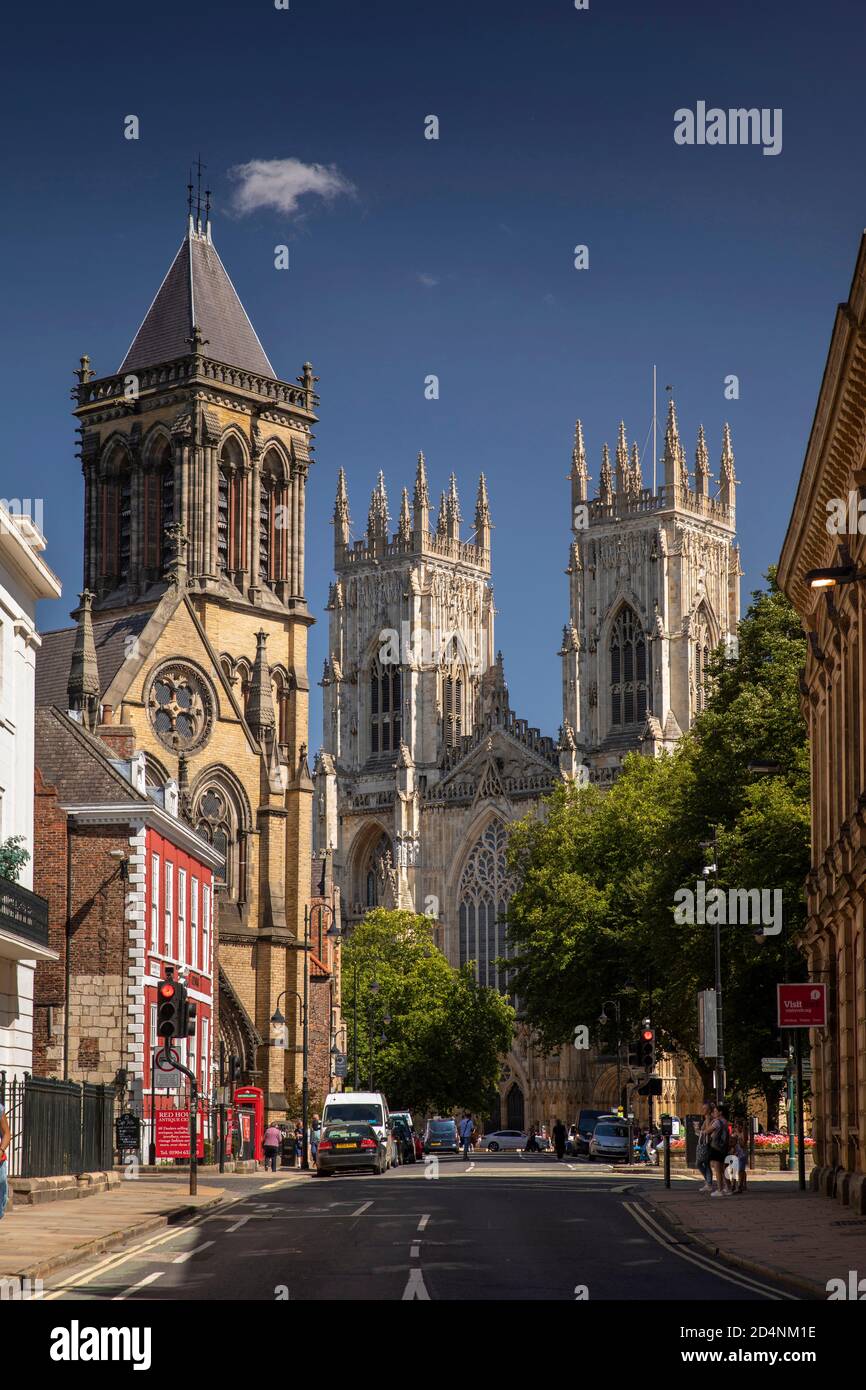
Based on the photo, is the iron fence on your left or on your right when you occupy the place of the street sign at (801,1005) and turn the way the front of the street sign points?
on your right

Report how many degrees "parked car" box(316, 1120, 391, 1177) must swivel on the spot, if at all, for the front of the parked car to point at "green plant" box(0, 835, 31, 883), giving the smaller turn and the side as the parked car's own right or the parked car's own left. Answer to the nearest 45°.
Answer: approximately 180°

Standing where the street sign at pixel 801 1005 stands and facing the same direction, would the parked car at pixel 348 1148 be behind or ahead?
behind

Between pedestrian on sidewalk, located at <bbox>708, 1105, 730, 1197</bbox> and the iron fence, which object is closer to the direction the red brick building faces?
the pedestrian on sidewalk

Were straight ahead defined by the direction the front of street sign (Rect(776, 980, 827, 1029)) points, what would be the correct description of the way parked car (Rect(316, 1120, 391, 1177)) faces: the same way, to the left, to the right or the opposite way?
the opposite way

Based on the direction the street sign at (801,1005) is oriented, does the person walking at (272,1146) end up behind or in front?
behind

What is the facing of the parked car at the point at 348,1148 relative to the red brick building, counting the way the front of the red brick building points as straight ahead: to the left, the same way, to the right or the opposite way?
to the left

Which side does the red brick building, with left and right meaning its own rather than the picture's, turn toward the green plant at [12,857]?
right

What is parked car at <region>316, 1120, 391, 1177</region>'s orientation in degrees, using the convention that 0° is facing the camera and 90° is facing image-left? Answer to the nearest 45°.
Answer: approximately 180°

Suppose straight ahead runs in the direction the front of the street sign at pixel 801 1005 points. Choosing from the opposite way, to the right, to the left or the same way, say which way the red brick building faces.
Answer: to the left

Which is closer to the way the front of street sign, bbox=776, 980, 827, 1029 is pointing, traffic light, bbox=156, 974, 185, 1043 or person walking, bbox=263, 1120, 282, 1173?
the traffic light

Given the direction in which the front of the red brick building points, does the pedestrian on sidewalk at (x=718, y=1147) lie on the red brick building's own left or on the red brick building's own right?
on the red brick building's own right

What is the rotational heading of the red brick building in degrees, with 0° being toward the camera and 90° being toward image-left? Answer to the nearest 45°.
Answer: approximately 270°
